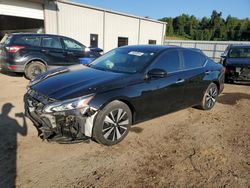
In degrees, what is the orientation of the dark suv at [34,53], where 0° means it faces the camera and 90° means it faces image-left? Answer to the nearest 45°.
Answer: approximately 225°

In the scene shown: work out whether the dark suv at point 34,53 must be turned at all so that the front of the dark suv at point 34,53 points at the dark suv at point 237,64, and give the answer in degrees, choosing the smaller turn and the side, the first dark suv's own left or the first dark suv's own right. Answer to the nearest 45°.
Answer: approximately 45° to the first dark suv's own right

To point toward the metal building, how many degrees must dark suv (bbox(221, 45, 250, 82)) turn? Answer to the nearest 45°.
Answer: approximately 90° to its right

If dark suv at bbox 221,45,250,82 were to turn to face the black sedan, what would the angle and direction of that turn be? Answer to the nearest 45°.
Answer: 0° — it already faces it

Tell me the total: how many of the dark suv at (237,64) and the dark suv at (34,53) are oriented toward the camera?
1

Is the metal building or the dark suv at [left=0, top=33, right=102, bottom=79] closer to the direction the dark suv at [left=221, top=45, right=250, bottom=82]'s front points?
the dark suv

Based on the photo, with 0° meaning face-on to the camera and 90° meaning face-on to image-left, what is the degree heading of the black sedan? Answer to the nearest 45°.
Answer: approximately 45°

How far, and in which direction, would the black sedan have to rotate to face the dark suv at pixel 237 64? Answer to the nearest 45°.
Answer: approximately 180°

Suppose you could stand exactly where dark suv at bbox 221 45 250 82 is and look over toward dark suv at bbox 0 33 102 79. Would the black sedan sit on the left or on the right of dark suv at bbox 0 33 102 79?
left

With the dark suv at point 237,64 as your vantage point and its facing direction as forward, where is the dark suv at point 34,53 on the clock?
the dark suv at point 34,53 is roughly at 2 o'clock from the dark suv at point 237,64.
